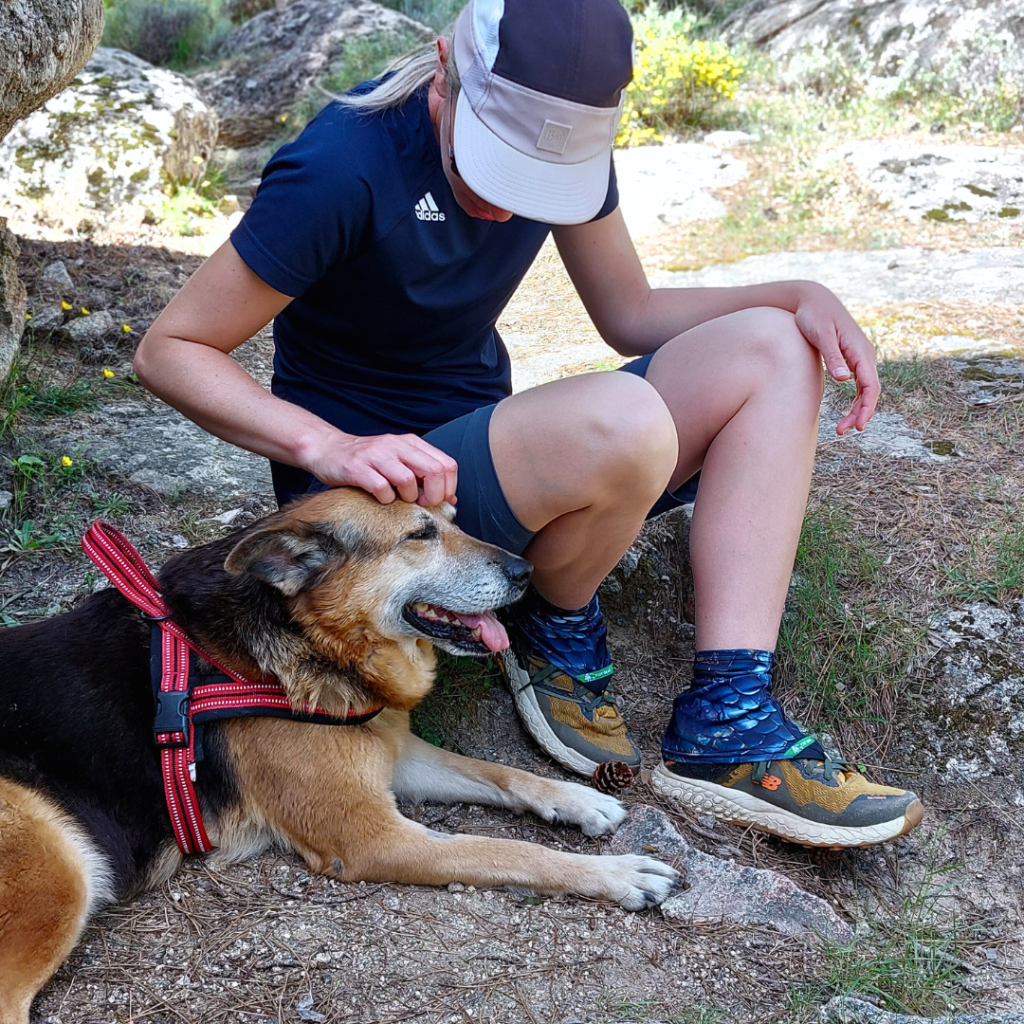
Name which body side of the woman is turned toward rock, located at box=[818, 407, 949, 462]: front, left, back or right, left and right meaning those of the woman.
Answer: left

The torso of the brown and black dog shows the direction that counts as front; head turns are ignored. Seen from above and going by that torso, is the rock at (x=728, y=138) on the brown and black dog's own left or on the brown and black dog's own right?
on the brown and black dog's own left

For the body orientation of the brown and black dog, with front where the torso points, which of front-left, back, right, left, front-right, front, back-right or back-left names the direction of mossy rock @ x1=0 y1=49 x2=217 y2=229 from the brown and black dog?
left

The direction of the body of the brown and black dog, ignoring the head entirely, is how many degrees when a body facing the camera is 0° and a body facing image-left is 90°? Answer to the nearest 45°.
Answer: approximately 270°

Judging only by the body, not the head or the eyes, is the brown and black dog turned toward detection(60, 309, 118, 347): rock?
no

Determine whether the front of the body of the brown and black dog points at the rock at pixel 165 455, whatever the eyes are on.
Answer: no

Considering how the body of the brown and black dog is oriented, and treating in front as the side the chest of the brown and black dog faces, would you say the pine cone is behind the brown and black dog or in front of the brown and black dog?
in front

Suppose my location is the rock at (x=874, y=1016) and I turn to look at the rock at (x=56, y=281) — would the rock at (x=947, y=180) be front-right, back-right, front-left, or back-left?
front-right

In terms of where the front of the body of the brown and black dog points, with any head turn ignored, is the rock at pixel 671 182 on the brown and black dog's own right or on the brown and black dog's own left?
on the brown and black dog's own left

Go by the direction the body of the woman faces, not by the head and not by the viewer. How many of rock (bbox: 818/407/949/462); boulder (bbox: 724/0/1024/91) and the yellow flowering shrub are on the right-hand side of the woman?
0

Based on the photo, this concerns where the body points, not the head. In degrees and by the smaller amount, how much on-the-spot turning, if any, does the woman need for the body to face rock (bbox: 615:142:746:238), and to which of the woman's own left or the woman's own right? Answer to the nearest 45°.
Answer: approximately 135° to the woman's own left

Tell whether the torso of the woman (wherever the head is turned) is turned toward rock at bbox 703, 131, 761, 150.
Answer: no
